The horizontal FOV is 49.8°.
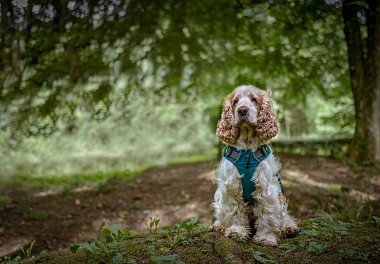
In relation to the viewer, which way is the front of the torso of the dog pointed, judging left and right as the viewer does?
facing the viewer
